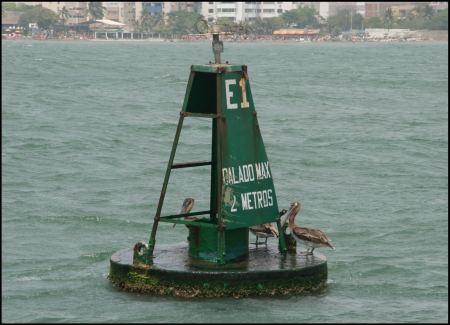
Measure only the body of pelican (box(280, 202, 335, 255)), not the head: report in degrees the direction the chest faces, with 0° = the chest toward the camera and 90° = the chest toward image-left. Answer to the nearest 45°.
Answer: approximately 90°
